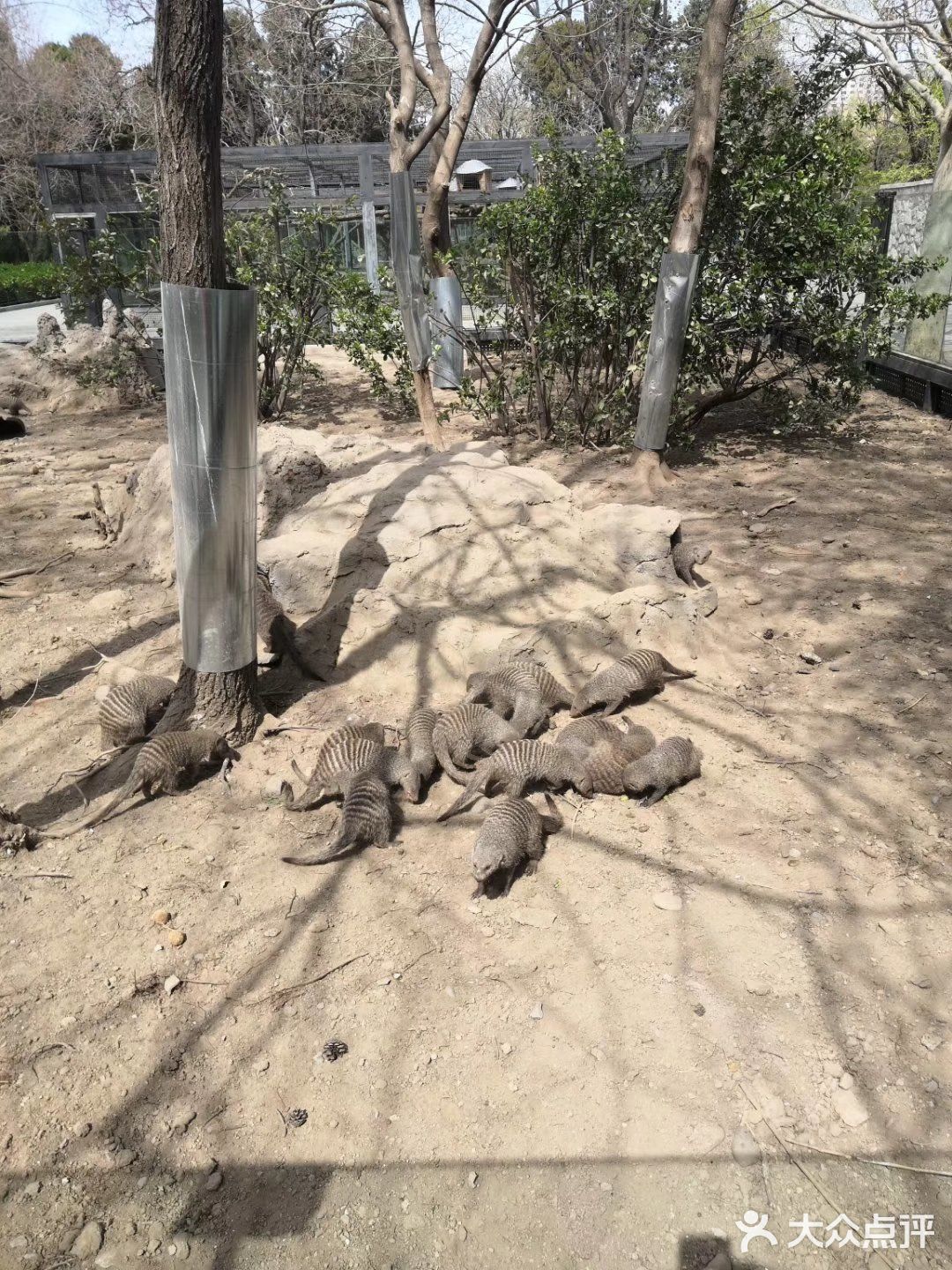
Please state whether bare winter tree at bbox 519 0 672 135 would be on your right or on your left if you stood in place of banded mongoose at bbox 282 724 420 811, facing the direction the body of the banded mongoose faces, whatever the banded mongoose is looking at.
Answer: on your left

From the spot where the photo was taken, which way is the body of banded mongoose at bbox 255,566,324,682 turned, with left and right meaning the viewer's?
facing away from the viewer and to the left of the viewer

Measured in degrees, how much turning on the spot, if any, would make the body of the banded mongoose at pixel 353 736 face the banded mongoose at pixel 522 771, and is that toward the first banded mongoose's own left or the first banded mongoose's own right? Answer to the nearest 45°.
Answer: approximately 45° to the first banded mongoose's own right

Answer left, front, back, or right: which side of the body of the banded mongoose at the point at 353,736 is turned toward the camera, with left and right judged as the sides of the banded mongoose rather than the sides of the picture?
right

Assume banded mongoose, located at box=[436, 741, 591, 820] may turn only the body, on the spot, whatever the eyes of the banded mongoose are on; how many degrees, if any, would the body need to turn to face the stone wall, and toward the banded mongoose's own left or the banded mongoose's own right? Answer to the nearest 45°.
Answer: approximately 45° to the banded mongoose's own left

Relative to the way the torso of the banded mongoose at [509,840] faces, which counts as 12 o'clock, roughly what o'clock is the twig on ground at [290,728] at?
The twig on ground is roughly at 3 o'clock from the banded mongoose.

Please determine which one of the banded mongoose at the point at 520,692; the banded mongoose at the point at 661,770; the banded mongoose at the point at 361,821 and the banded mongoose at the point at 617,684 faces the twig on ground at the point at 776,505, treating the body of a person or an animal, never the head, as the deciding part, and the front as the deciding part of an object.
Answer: the banded mongoose at the point at 361,821

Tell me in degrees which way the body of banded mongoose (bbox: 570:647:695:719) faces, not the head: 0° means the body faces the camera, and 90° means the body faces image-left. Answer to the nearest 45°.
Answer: approximately 45°

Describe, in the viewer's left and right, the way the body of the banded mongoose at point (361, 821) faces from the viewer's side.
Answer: facing away from the viewer and to the right of the viewer

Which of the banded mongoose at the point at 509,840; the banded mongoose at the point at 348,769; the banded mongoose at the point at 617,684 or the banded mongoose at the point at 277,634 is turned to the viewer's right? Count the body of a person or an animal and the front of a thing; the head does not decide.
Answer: the banded mongoose at the point at 348,769

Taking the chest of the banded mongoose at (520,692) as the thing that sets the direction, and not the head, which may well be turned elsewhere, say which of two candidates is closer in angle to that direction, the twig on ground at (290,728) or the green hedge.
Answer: the twig on ground

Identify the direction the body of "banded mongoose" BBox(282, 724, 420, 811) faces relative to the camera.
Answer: to the viewer's right
